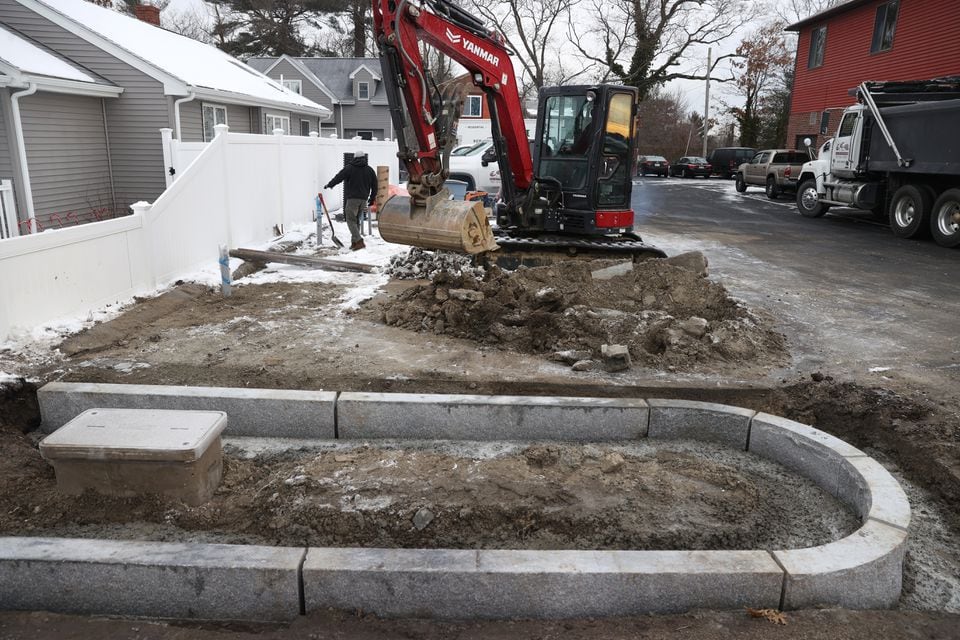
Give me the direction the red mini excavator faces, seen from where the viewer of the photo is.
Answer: facing the viewer and to the left of the viewer

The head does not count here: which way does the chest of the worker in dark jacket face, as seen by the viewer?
away from the camera

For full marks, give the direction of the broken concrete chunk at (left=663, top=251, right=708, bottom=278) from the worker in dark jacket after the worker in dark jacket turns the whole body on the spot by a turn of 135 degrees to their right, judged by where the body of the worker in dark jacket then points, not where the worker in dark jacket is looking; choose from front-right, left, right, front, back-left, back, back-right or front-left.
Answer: front

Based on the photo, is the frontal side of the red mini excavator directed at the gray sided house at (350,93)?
no

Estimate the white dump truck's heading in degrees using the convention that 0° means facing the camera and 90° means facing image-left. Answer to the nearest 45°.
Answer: approximately 135°

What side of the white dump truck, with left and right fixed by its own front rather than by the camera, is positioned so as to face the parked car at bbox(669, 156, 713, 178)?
front

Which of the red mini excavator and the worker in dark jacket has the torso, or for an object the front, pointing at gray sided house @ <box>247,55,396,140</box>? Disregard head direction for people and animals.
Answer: the worker in dark jacket

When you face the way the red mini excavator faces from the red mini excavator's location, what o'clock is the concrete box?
The concrete box is roughly at 11 o'clock from the red mini excavator.

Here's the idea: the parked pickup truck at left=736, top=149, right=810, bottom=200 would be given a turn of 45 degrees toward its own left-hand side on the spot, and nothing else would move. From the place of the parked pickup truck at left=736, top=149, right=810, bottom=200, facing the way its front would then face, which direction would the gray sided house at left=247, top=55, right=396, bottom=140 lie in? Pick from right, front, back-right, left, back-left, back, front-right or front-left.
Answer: front

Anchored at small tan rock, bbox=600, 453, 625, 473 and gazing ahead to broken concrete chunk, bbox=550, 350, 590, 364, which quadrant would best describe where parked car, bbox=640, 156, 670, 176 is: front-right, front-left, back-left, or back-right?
front-right

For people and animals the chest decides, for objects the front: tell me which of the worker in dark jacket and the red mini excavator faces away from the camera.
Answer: the worker in dark jacket

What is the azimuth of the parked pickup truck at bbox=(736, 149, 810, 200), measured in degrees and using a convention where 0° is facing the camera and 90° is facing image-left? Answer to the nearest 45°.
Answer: approximately 135°

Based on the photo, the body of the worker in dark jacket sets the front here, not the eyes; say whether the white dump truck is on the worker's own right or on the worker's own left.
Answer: on the worker's own right

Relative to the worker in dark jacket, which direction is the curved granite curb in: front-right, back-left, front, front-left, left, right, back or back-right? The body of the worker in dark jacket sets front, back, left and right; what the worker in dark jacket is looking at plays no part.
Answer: back

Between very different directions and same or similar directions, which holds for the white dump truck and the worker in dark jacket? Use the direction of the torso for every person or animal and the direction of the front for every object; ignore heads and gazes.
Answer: same or similar directions
